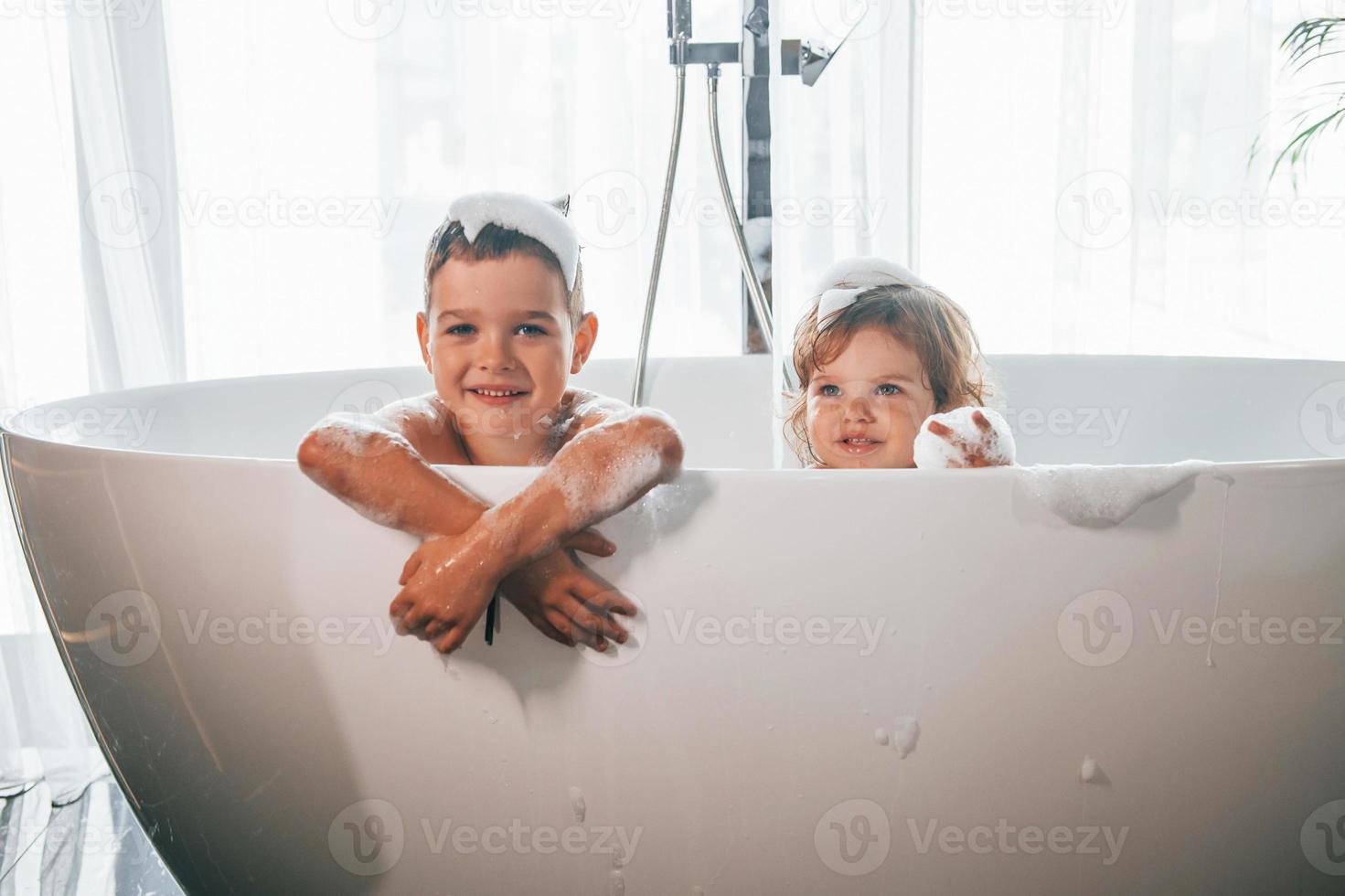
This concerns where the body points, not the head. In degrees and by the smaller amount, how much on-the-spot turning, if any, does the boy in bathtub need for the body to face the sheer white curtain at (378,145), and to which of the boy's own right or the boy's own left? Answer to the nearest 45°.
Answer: approximately 180°

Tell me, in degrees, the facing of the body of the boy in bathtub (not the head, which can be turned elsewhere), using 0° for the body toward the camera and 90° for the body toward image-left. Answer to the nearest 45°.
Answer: approximately 0°

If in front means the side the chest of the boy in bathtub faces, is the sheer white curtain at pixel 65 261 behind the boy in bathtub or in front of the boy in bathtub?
behind

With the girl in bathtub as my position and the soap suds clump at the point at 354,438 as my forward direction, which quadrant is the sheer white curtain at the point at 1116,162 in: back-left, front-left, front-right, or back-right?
back-right

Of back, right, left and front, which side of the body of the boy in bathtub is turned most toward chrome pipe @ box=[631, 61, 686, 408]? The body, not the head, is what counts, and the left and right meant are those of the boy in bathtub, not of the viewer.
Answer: back

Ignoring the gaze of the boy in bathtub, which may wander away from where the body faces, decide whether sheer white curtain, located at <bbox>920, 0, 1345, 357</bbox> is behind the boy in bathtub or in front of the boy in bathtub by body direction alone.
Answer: behind

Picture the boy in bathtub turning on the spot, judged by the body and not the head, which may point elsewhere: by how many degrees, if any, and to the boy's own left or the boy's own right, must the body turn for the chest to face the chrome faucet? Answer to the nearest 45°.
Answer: approximately 180°
